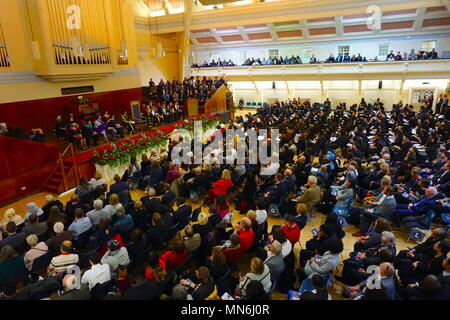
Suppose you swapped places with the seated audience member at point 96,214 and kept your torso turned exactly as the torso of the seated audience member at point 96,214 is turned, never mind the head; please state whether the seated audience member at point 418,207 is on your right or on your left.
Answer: on your right

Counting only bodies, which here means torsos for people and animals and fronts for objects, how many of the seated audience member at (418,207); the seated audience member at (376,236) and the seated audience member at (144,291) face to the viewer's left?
2

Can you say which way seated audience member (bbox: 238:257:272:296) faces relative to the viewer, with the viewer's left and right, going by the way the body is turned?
facing away from the viewer and to the left of the viewer

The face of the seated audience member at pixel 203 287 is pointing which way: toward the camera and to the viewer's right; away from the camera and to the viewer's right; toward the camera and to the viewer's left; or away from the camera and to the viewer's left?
away from the camera and to the viewer's left

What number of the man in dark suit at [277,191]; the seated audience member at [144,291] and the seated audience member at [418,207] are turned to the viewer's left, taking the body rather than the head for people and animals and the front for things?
2

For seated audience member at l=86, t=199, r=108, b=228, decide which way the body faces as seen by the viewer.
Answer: away from the camera

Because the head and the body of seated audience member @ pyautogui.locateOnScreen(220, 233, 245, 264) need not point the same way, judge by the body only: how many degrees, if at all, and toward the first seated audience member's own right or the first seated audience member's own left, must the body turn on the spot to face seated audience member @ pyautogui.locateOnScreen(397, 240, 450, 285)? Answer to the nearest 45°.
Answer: approximately 135° to the first seated audience member's own right

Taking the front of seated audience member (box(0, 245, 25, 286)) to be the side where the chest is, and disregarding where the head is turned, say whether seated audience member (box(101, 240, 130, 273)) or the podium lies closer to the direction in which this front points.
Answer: the podium

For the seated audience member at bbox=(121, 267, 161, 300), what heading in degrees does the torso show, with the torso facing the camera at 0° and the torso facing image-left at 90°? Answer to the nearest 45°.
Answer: approximately 180°

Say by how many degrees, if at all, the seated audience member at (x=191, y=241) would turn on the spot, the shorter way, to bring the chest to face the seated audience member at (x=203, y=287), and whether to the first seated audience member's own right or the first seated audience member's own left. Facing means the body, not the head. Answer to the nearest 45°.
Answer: approximately 135° to the first seated audience member's own left

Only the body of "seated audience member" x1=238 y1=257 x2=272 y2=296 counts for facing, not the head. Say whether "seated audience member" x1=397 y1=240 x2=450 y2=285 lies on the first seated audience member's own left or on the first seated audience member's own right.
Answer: on the first seated audience member's own right

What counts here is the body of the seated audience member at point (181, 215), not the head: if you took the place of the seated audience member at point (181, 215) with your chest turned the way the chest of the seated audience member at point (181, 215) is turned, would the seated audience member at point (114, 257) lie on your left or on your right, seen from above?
on your left

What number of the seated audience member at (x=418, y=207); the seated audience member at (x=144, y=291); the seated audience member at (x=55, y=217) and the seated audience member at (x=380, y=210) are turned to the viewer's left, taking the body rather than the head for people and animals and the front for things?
2

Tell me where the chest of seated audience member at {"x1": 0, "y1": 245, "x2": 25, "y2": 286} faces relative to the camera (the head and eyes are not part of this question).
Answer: away from the camera
